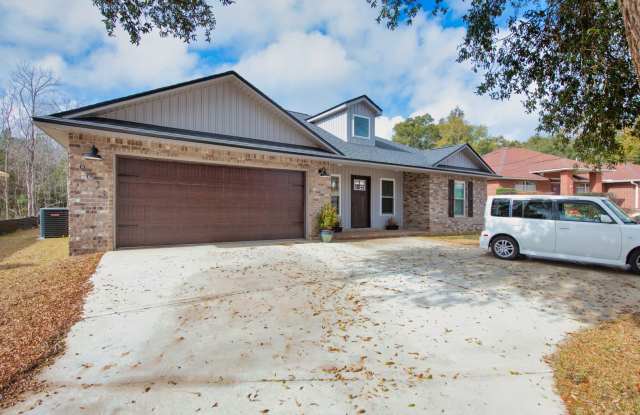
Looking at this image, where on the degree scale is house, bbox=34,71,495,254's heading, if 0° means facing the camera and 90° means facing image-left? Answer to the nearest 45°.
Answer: approximately 315°

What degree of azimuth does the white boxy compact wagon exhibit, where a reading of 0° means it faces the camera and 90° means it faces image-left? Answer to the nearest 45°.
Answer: approximately 270°

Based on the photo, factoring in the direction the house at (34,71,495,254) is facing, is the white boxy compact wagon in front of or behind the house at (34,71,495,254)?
in front

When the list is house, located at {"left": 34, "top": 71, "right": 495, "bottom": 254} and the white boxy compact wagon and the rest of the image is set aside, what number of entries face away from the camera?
0

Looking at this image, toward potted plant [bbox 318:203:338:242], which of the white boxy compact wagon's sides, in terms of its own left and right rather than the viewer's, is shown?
back

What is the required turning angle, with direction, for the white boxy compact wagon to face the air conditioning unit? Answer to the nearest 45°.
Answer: approximately 180°

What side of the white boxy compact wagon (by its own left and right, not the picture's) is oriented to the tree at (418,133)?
left

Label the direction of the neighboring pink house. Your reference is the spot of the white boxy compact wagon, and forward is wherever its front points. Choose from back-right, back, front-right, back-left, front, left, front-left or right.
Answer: left

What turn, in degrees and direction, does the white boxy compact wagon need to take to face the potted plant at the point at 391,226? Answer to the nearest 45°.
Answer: approximately 135° to its left
